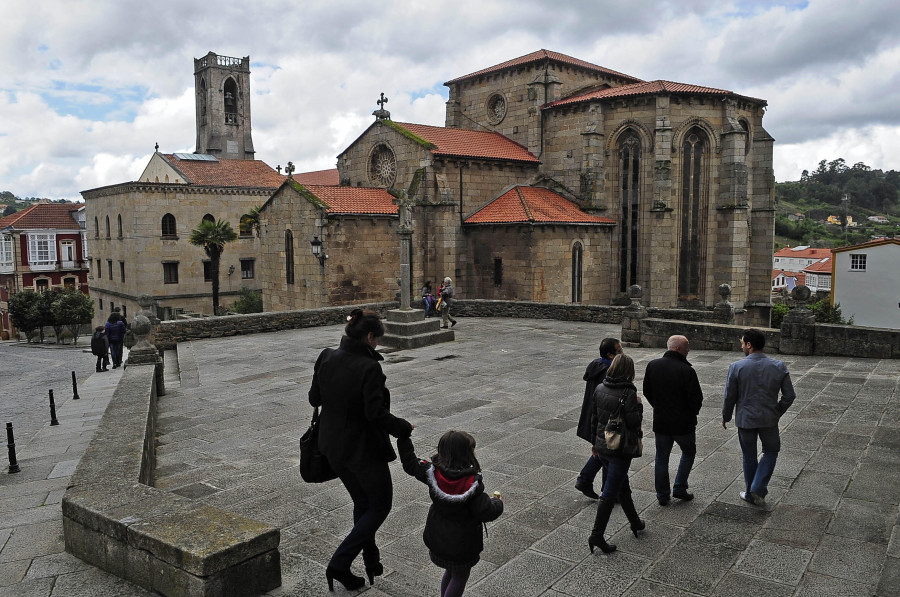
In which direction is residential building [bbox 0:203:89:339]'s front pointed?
toward the camera

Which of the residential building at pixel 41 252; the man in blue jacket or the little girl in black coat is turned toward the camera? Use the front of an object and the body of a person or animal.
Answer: the residential building

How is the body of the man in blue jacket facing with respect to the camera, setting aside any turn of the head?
away from the camera

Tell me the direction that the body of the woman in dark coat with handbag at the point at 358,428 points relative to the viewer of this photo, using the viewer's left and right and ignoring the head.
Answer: facing away from the viewer and to the right of the viewer

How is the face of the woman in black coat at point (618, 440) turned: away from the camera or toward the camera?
away from the camera

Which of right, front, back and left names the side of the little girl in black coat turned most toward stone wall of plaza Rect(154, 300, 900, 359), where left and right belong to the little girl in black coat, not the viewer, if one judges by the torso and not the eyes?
front

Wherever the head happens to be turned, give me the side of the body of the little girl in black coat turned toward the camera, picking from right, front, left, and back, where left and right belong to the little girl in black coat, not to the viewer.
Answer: back

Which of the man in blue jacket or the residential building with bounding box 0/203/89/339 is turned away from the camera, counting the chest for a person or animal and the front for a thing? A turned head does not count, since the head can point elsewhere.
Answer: the man in blue jacket

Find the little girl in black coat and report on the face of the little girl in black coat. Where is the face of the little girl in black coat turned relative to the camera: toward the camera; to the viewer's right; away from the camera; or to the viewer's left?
away from the camera

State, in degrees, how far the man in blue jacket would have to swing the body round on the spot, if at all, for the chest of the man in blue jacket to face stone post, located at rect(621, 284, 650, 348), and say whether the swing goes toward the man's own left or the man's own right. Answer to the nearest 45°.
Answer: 0° — they already face it

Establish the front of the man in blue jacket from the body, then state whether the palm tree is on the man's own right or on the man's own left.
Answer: on the man's own left

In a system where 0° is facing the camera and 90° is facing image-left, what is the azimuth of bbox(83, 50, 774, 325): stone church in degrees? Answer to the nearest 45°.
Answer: approximately 135°
